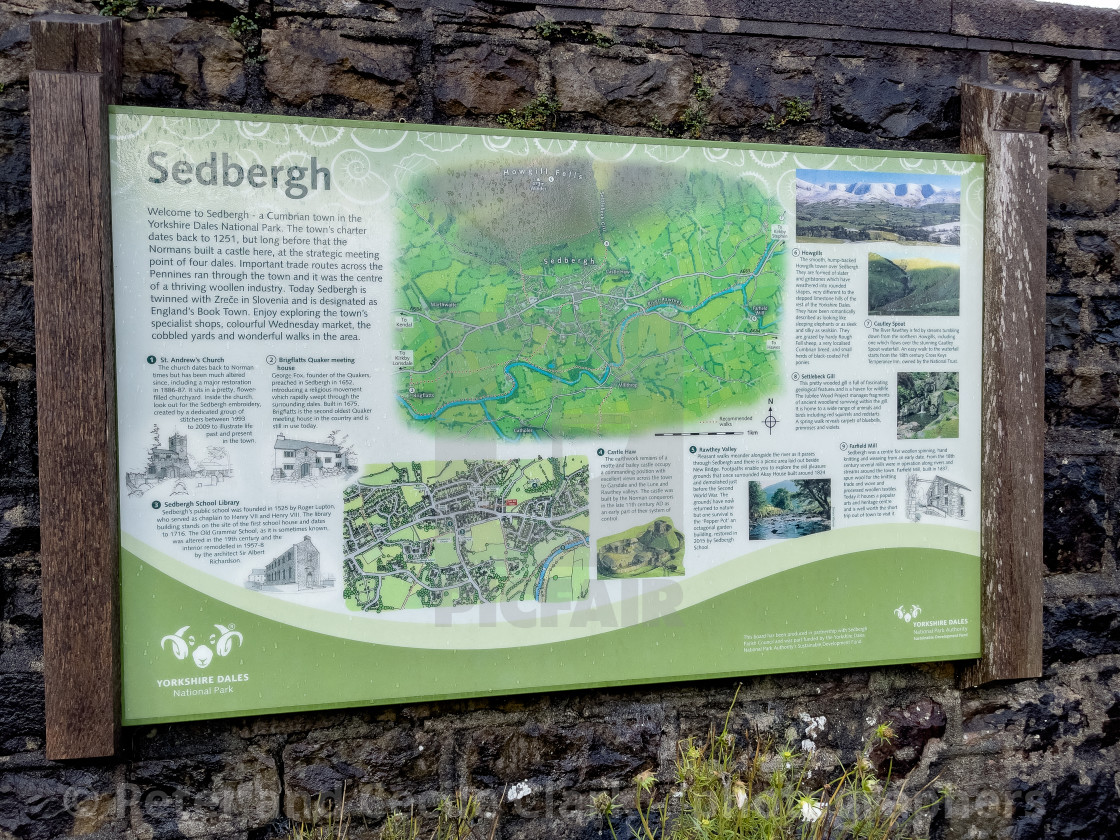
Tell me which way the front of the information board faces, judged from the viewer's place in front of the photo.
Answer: facing the viewer

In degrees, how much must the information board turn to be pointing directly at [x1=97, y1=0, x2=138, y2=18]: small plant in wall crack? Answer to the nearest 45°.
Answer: approximately 90° to its right
